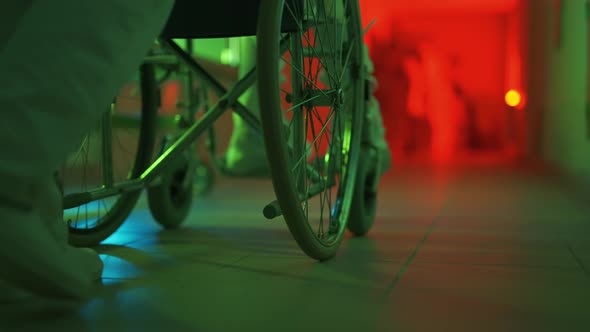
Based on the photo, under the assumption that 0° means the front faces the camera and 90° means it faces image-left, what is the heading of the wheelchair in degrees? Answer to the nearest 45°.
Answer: approximately 225°
